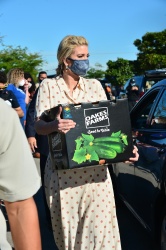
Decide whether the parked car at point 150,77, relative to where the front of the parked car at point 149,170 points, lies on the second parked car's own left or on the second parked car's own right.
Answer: on the second parked car's own right

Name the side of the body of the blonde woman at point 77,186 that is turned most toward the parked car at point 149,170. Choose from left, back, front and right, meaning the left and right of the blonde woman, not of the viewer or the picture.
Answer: left

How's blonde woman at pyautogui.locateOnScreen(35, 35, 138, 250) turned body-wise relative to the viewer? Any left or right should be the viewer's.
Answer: facing the viewer and to the right of the viewer

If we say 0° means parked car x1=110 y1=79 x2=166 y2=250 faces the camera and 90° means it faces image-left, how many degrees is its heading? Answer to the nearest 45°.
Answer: approximately 135°

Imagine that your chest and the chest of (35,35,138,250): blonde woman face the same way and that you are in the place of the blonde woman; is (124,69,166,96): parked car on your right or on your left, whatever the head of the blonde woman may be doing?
on your left

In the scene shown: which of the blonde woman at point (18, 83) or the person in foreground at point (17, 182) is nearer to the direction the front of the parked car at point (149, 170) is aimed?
the blonde woman

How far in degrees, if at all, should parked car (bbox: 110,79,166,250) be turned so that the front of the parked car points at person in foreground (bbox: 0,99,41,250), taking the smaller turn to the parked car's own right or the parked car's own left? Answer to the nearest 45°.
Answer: approximately 135° to the parked car's own left

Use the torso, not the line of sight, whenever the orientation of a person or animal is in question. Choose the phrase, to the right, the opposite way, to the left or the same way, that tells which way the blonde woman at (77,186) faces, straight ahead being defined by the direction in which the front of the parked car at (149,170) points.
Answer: the opposite way

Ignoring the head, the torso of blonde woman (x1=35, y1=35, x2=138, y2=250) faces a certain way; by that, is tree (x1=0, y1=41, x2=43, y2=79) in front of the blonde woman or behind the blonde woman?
behind
